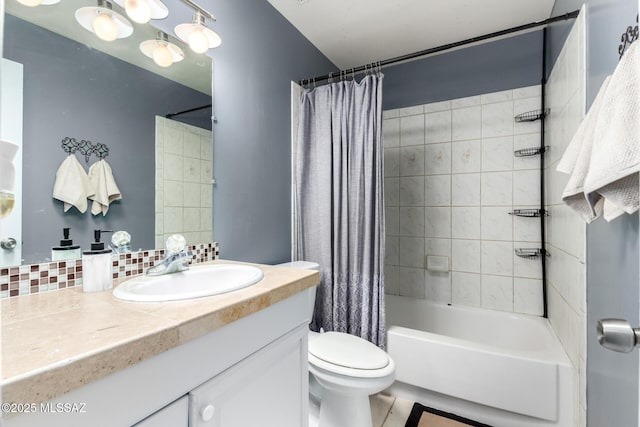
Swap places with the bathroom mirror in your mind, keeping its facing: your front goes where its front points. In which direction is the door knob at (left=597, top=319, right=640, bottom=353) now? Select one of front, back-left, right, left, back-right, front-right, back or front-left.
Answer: front

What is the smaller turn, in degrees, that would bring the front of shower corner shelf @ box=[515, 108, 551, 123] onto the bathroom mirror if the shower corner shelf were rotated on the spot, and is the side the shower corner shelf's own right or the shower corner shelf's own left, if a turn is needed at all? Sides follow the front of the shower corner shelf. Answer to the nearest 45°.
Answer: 0° — it already faces it

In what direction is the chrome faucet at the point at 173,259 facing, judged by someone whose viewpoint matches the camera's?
facing the viewer and to the right of the viewer

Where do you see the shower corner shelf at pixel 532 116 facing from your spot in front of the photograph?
facing the viewer and to the left of the viewer

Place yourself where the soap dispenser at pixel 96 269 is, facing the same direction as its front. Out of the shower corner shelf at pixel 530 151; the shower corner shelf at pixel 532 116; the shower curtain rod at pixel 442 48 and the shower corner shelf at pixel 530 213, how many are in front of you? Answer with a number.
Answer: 4

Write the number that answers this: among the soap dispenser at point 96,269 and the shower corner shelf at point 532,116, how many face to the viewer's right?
1

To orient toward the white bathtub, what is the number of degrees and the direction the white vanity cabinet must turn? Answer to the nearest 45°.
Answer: approximately 45° to its left

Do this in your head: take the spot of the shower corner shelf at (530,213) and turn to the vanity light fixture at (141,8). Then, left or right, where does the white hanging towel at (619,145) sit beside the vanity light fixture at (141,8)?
left

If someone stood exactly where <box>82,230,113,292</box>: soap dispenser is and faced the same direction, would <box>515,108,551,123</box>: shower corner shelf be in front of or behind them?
in front

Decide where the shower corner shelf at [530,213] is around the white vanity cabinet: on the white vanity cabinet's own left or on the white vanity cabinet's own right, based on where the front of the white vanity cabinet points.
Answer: on the white vanity cabinet's own left

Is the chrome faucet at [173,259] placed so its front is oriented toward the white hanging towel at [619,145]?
yes

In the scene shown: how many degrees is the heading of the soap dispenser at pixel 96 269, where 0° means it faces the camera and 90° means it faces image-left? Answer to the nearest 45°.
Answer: approximately 270°

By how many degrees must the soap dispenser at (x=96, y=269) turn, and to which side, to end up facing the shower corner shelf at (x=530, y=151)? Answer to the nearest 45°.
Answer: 0° — it already faces it
